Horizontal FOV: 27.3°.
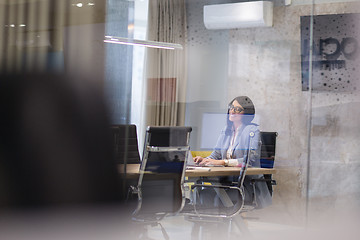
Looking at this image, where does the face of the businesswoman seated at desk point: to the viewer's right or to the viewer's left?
to the viewer's left

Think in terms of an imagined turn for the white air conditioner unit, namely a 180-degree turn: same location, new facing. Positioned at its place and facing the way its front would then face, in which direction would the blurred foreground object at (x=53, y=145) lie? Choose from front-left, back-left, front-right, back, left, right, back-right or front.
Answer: back-left

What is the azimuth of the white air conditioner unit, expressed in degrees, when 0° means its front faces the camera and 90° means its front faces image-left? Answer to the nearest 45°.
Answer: approximately 45°
